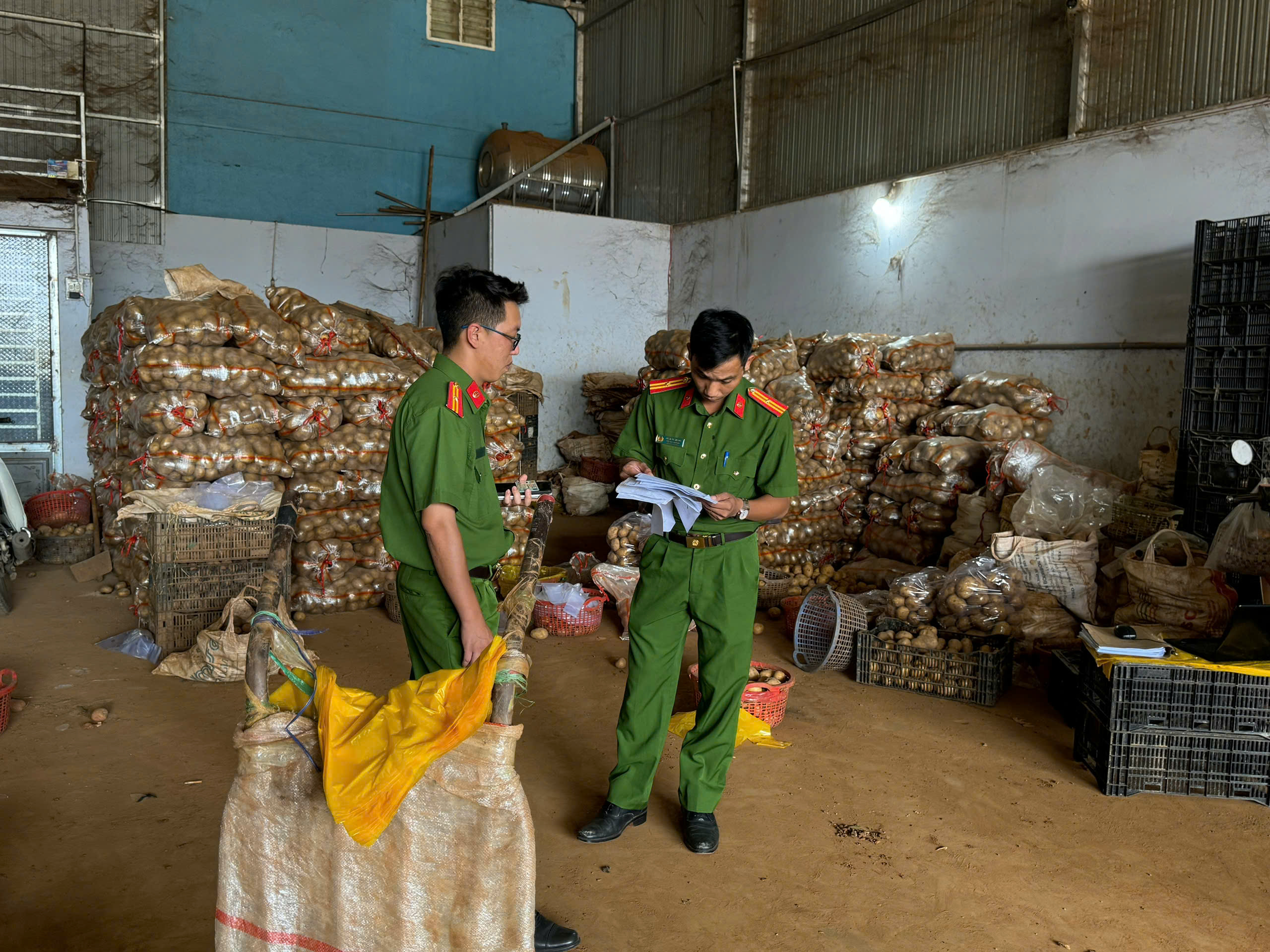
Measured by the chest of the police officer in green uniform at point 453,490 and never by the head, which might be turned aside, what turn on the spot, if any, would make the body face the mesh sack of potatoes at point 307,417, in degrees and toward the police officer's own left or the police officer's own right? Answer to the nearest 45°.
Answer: approximately 90° to the police officer's own left

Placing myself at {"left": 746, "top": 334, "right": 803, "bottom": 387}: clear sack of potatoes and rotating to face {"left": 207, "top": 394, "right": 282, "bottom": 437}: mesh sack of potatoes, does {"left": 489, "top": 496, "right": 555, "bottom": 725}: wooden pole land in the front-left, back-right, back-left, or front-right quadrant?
front-left

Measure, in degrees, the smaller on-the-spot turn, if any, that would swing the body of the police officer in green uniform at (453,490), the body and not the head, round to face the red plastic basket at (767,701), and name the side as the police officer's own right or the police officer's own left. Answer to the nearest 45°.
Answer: approximately 45° to the police officer's own left

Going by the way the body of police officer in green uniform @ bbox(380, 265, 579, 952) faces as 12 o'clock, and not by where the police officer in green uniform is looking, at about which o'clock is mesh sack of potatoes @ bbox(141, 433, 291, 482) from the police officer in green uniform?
The mesh sack of potatoes is roughly at 8 o'clock from the police officer in green uniform.

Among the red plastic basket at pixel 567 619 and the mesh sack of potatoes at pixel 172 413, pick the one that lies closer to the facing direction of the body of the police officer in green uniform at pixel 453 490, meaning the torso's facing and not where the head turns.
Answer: the red plastic basket

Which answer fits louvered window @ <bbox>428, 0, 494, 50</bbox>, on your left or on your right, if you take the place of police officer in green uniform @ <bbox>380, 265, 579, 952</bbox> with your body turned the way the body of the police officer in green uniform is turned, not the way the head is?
on your left

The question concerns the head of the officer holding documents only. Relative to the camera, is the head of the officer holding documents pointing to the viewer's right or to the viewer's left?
to the viewer's left

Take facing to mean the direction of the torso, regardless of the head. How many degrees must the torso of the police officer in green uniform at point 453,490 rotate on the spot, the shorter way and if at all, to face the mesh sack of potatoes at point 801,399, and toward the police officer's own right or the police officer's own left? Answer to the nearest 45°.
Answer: approximately 45° to the police officer's own left

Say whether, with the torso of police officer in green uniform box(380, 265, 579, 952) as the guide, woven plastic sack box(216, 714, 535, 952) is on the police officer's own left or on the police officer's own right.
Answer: on the police officer's own right

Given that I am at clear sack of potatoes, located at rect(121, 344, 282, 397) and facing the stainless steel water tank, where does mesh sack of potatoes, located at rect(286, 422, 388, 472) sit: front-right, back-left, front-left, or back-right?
front-right

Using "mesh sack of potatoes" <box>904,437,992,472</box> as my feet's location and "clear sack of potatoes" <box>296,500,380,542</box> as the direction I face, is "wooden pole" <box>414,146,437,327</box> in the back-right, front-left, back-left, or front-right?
front-right

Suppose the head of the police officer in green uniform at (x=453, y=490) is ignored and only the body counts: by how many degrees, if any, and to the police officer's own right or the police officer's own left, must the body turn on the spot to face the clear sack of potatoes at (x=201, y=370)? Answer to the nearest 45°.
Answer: approximately 135° to the police officer's own left

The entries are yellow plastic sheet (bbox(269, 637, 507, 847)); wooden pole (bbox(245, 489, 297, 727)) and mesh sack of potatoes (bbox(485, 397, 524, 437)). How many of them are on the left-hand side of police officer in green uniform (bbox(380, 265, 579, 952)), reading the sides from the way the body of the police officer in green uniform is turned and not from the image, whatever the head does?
1

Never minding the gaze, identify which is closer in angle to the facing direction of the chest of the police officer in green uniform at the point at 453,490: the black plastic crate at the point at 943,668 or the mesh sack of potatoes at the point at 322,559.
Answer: the black plastic crate

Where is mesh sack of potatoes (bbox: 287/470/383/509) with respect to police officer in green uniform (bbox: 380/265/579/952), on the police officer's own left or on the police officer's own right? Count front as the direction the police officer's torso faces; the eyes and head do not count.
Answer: on the police officer's own left

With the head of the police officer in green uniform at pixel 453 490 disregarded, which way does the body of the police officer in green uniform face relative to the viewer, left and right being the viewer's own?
facing to the right of the viewer

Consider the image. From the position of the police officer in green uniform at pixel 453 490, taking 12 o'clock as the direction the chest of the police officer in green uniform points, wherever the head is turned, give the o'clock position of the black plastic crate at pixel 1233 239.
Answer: The black plastic crate is roughly at 11 o'clock from the police officer in green uniform.

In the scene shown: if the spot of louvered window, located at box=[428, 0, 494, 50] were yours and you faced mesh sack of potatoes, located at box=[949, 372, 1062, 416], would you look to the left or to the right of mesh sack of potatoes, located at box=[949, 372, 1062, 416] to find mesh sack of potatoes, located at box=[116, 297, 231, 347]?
right

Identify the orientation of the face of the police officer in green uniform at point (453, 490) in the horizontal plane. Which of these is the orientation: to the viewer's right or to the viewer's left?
to the viewer's right
